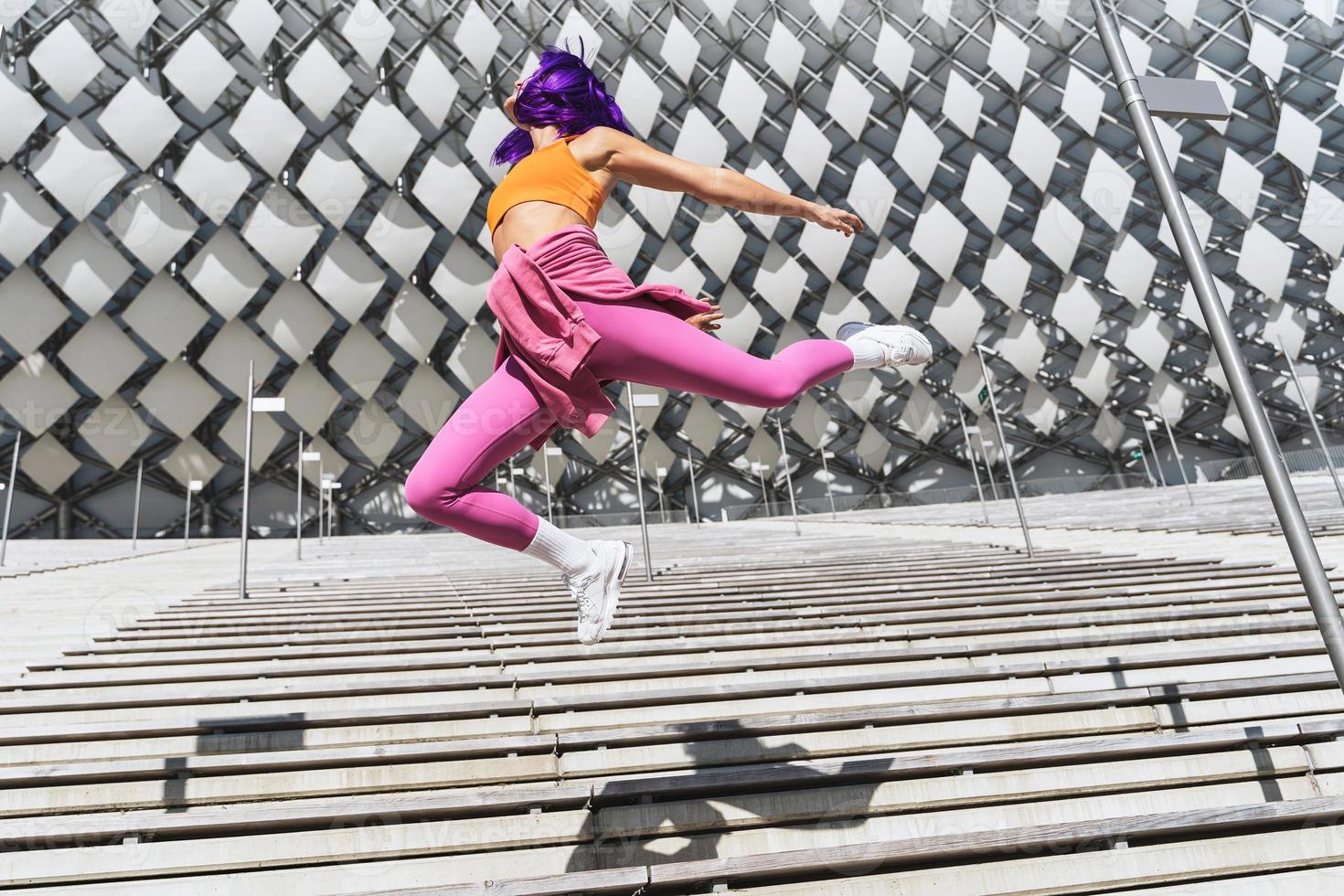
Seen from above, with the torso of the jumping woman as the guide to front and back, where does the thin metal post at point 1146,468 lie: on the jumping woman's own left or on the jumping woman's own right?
on the jumping woman's own right

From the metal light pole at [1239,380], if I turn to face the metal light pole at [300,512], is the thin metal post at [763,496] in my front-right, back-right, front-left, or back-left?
front-right

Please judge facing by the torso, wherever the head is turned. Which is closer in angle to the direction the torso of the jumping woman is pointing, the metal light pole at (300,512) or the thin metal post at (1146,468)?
the metal light pole

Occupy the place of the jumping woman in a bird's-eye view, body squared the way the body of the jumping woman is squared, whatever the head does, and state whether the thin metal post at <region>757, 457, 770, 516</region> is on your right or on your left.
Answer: on your right

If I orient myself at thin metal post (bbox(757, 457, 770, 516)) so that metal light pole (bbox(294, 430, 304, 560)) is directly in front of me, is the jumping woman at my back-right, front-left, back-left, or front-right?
front-left

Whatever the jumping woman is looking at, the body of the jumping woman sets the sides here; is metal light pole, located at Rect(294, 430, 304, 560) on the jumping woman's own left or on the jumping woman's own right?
on the jumping woman's own right

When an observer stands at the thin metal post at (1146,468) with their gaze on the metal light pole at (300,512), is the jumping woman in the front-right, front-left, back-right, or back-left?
front-left

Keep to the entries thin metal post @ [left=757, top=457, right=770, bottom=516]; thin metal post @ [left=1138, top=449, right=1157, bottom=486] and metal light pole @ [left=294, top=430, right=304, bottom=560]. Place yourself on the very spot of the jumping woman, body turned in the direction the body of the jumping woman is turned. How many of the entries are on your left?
0

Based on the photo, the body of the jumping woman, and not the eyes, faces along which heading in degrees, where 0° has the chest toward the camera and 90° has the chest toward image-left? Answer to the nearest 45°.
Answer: approximately 90°

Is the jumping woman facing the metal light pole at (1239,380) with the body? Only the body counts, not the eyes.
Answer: no

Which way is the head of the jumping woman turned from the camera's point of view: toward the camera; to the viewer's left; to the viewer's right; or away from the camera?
to the viewer's left
